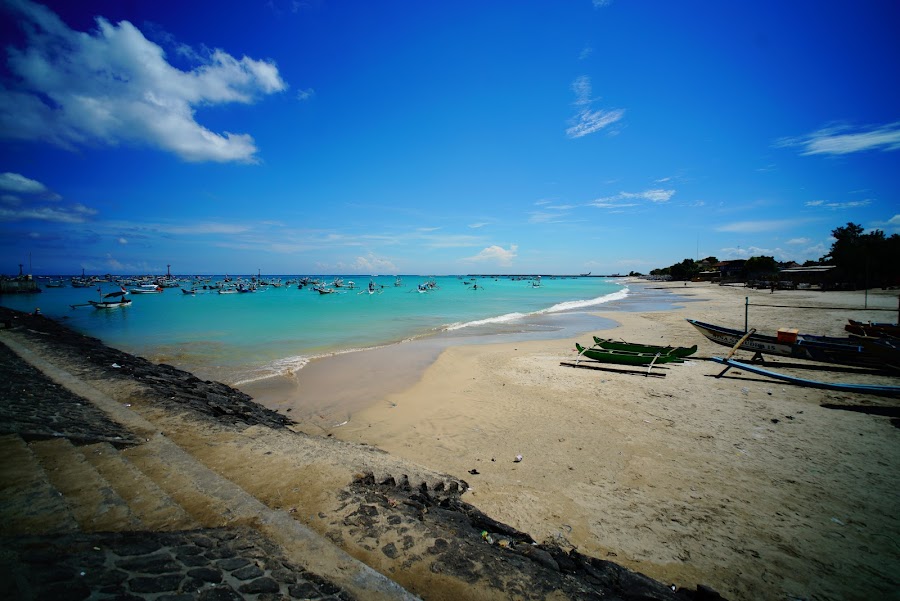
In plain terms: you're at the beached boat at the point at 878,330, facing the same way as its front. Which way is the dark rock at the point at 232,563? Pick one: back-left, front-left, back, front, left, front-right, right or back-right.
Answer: left

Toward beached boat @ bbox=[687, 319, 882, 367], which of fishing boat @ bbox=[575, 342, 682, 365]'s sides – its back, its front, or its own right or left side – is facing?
back

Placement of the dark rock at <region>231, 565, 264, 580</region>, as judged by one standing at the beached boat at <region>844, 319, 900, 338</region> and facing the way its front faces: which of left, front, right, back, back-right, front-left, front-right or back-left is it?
left

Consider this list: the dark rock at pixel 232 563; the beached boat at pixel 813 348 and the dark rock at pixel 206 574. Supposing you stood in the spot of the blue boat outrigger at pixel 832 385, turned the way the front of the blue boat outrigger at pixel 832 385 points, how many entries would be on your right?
1

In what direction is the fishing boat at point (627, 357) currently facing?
to the viewer's left

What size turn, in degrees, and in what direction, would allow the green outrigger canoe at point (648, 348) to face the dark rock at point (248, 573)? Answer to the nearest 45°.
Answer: approximately 90° to its left

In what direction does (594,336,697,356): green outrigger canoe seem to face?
to the viewer's left

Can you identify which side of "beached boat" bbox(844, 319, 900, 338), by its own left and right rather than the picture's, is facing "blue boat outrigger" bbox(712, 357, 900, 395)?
left

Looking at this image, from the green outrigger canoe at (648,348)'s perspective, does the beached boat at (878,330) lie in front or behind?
behind

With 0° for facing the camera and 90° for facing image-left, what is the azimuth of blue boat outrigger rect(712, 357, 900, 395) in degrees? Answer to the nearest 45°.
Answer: approximately 90°

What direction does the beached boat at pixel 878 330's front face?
to the viewer's left
